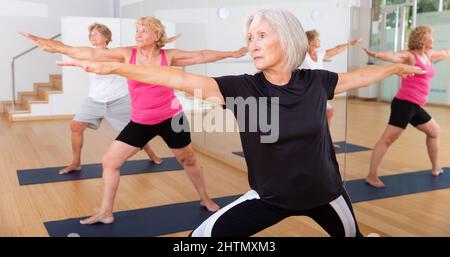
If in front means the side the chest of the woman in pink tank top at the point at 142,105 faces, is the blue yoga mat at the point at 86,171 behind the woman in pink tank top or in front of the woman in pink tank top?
behind

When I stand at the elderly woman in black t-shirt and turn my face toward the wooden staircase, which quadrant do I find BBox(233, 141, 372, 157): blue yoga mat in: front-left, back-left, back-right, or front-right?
front-right

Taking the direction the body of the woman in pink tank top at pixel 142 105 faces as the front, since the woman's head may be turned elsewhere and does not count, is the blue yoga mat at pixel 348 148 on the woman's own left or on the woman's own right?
on the woman's own left

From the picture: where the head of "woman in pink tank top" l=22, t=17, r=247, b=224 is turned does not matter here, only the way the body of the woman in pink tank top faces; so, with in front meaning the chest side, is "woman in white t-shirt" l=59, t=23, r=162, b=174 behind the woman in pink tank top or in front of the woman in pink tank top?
behind

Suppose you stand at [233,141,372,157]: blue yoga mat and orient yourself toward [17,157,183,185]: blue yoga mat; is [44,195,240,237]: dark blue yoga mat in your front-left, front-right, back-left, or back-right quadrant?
front-left

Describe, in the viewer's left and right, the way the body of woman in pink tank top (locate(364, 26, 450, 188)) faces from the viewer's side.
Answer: facing the viewer and to the right of the viewer

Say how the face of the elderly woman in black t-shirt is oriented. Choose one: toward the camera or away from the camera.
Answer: toward the camera

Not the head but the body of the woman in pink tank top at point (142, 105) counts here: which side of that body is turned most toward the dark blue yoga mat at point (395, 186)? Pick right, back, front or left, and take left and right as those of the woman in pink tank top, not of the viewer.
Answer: left

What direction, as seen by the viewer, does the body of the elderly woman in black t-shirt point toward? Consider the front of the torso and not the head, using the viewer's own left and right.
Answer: facing the viewer

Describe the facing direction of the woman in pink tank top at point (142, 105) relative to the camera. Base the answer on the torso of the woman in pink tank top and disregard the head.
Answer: toward the camera
